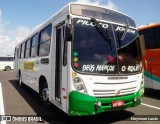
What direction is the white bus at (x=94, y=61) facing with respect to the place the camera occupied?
facing the viewer and to the right of the viewer

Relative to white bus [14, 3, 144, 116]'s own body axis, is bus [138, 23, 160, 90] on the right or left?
on its left

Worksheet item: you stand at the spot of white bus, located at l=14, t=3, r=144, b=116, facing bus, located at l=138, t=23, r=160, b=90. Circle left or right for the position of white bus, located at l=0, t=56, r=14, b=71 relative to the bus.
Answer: left

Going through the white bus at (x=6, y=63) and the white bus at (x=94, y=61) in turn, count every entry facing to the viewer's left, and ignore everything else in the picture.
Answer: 0
